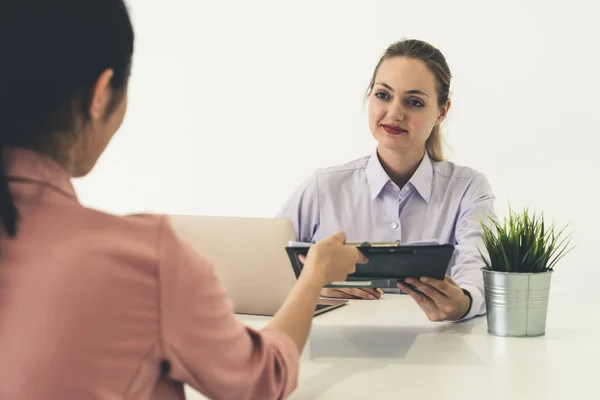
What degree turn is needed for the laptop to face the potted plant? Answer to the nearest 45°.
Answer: approximately 90° to its right

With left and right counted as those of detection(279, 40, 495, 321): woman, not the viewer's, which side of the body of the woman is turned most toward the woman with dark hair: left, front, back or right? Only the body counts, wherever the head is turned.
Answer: front

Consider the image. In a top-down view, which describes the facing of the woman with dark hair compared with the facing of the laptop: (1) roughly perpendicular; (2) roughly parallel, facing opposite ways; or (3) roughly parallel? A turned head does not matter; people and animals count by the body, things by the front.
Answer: roughly parallel

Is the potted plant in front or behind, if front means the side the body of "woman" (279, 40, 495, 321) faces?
in front

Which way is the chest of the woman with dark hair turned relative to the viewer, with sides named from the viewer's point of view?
facing away from the viewer and to the right of the viewer

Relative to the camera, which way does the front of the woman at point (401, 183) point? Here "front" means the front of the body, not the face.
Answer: toward the camera

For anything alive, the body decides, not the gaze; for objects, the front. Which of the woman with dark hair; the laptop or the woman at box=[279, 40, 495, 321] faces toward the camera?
the woman

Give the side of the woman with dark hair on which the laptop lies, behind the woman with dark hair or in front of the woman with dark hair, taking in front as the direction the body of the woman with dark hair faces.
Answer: in front

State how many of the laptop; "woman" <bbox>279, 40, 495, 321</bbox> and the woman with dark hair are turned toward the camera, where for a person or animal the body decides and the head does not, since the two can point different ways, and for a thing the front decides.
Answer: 1

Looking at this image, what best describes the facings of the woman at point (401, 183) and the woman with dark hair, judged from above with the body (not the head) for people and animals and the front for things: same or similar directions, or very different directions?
very different directions

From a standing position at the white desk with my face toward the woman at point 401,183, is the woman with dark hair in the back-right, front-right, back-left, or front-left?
back-left

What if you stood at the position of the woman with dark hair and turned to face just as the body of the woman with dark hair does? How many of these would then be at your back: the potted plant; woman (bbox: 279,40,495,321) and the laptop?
0

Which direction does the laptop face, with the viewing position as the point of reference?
facing away from the viewer and to the right of the viewer

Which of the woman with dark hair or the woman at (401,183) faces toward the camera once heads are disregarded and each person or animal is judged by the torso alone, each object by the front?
the woman

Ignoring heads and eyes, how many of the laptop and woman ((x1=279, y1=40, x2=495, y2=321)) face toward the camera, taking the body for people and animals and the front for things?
1

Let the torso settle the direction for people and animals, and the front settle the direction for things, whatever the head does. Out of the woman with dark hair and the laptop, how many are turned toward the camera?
0

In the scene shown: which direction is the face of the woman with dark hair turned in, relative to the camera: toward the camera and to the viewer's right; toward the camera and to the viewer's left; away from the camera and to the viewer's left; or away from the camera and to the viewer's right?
away from the camera and to the viewer's right

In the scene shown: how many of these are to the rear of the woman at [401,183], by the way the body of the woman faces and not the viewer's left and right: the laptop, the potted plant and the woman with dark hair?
0

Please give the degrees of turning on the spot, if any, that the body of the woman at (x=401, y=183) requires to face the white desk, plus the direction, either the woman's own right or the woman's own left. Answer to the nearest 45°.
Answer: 0° — they already face it
